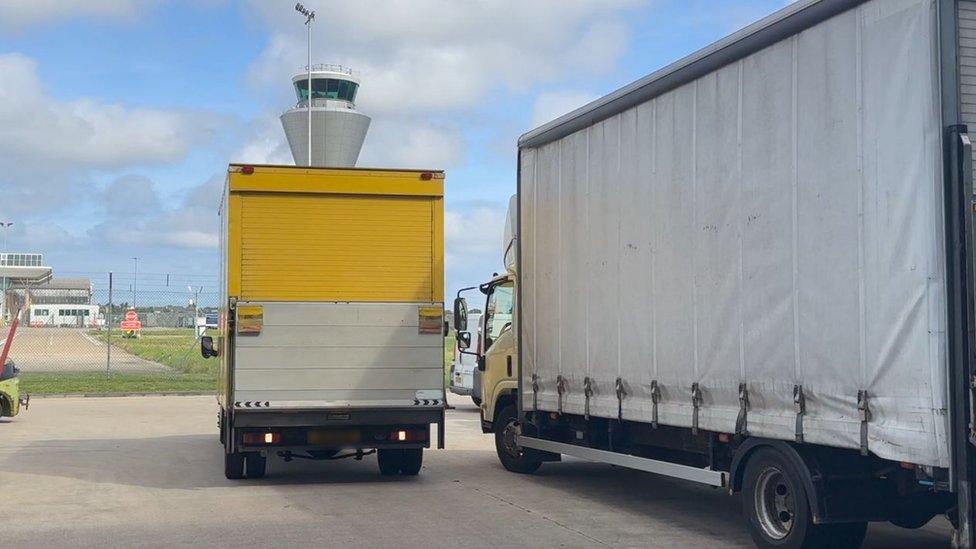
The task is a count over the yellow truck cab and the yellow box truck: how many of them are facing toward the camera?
0

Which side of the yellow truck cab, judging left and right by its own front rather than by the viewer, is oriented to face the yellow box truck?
left

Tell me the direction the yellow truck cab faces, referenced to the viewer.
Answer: facing away from the viewer and to the left of the viewer

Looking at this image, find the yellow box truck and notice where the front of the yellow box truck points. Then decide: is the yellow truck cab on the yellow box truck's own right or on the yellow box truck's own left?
on the yellow box truck's own right

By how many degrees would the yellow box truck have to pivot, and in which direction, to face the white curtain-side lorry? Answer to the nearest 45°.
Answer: approximately 135° to its right

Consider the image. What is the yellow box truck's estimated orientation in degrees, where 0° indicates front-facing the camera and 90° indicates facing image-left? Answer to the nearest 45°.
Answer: approximately 180°

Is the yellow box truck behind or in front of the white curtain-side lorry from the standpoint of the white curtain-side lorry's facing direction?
in front
